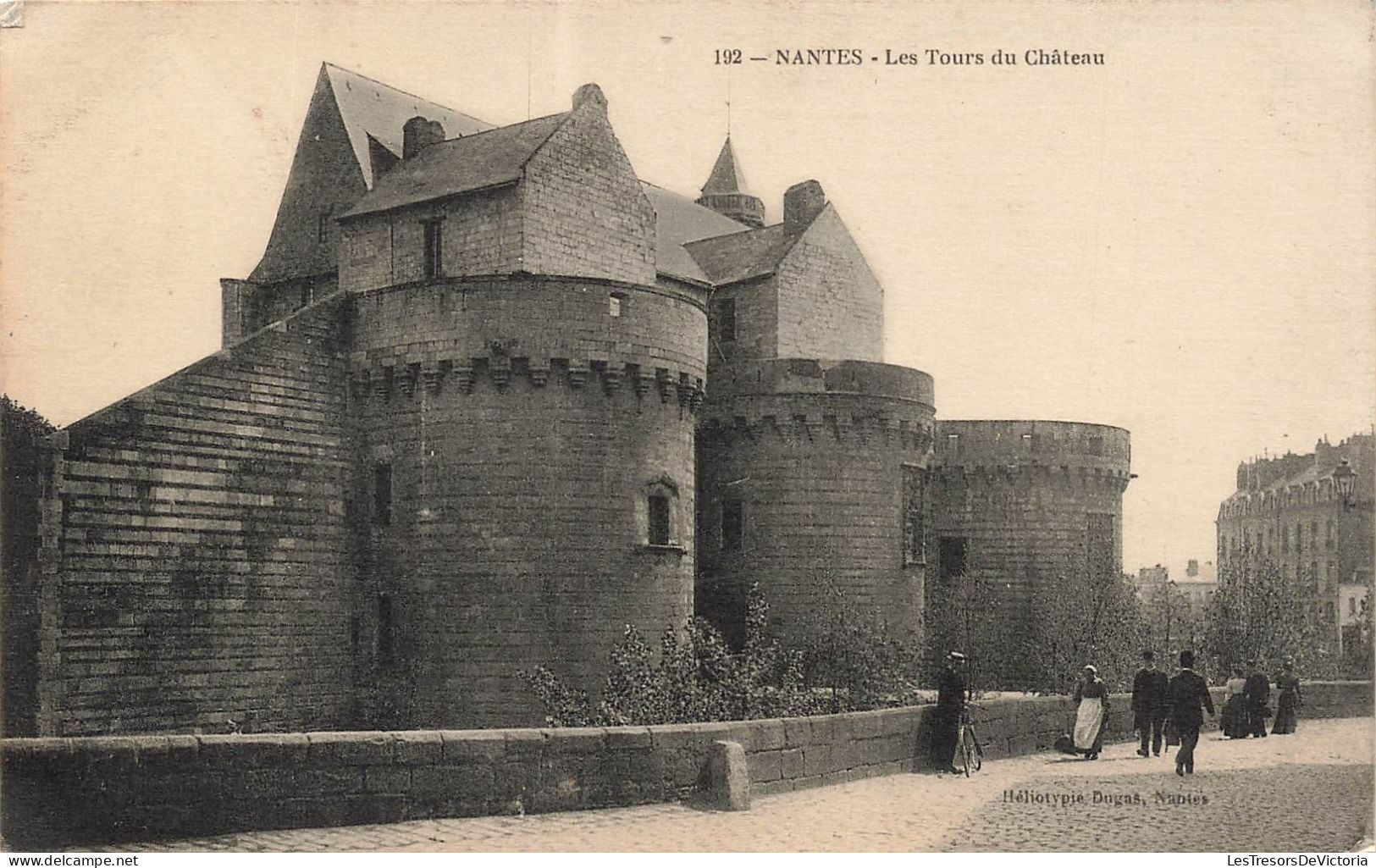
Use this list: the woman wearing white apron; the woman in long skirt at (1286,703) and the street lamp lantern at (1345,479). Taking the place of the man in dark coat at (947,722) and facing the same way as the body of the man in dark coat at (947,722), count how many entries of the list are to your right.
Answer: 0

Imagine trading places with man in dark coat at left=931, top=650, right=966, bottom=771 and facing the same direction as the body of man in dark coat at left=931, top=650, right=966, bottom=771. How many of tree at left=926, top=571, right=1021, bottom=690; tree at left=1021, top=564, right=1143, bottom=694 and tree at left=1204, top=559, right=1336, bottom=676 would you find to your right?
0

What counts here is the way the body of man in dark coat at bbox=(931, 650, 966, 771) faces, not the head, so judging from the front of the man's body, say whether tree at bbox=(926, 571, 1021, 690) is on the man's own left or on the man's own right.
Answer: on the man's own left

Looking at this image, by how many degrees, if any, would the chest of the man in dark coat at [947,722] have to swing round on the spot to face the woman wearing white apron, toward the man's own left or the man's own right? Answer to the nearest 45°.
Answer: approximately 90° to the man's own left

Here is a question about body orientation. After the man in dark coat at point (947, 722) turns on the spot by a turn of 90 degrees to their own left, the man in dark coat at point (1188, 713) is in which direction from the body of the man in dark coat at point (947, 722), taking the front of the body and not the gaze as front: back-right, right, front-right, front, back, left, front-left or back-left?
front-right

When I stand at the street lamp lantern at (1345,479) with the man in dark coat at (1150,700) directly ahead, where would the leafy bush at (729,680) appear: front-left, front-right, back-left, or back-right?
front-right

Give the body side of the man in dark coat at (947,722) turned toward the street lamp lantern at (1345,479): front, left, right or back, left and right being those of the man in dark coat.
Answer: left

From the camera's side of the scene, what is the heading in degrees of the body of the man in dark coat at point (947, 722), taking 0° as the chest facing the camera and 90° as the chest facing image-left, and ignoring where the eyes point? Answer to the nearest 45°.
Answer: approximately 315°

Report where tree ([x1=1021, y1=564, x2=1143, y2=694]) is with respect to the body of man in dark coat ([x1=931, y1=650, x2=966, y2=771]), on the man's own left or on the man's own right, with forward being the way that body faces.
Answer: on the man's own left

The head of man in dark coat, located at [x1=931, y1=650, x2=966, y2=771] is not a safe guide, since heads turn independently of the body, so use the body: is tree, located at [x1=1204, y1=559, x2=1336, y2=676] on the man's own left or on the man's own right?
on the man's own left

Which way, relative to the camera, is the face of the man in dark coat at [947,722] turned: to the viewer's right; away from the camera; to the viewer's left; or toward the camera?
toward the camera

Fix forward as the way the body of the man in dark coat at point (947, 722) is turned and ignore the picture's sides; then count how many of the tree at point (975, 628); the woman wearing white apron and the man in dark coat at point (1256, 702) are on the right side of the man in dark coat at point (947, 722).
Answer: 0
